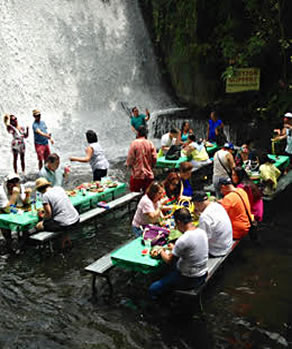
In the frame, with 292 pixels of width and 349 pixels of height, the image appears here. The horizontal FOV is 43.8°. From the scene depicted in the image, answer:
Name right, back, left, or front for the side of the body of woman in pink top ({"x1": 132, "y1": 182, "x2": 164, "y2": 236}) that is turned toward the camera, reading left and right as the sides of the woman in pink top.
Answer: right

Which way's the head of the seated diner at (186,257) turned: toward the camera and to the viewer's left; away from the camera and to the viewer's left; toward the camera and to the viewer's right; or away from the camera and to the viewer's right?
away from the camera and to the viewer's left

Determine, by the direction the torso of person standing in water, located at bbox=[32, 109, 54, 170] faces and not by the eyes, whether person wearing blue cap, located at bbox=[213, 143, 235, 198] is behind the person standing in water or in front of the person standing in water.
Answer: in front

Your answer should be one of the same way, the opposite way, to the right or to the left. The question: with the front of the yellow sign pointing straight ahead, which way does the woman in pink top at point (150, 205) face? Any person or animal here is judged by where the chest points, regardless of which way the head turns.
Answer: to the left

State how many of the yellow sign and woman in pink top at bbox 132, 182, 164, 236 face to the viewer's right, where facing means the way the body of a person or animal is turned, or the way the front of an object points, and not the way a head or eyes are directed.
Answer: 1

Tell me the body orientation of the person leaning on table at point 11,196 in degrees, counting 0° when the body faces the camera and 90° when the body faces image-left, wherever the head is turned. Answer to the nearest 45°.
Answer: approximately 315°

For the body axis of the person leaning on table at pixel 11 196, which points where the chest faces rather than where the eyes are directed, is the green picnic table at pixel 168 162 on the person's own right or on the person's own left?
on the person's own left

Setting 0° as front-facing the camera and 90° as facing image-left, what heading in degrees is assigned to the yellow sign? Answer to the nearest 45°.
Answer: approximately 0°

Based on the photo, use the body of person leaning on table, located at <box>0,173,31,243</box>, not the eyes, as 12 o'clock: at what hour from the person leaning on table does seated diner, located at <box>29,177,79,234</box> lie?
The seated diner is roughly at 12 o'clock from the person leaning on table.

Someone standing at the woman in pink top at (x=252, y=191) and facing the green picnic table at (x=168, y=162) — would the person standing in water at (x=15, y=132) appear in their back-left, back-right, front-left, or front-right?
front-left

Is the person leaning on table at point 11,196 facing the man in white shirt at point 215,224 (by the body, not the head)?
yes

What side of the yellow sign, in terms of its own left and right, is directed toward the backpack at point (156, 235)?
front

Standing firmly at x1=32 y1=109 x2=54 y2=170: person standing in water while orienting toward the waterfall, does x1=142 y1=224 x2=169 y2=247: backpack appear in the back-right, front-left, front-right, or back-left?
back-right

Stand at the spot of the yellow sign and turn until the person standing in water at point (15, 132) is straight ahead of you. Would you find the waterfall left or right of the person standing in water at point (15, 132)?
right

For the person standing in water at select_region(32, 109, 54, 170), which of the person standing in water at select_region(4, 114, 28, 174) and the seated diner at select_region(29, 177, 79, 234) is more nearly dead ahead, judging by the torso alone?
the seated diner

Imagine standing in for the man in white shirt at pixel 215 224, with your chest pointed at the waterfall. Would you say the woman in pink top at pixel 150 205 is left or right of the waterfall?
left
